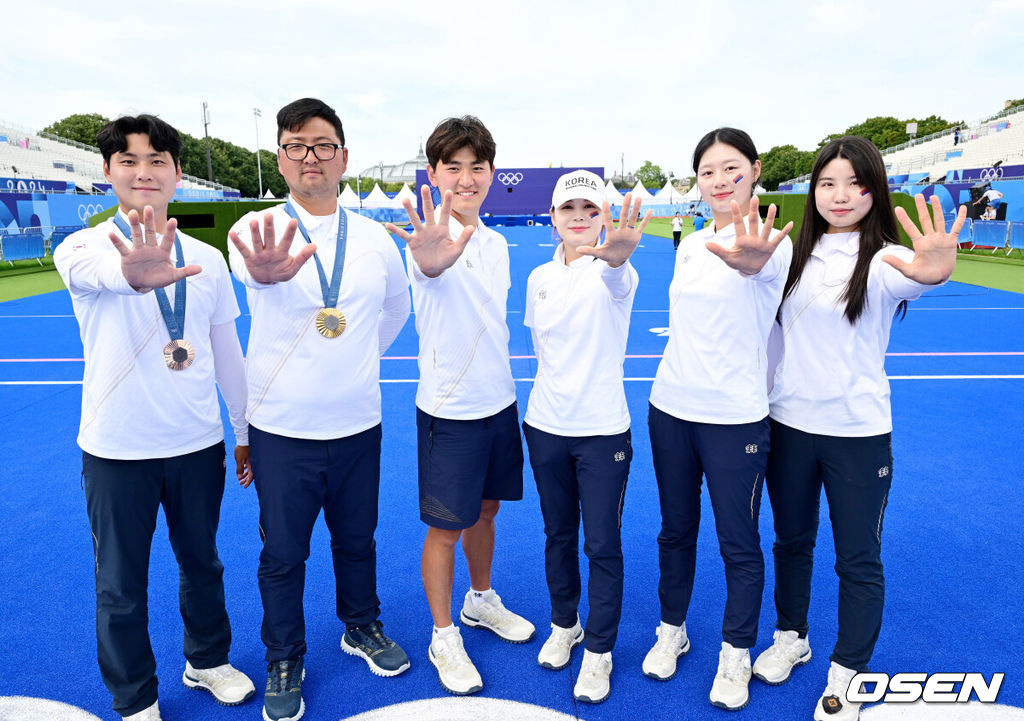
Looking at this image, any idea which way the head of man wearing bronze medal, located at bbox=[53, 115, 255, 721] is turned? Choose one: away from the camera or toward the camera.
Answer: toward the camera

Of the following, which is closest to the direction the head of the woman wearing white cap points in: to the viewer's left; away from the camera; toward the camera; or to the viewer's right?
toward the camera

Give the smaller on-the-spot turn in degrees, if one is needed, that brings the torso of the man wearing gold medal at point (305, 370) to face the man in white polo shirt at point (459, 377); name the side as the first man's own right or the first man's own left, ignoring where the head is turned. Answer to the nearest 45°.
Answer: approximately 90° to the first man's own left

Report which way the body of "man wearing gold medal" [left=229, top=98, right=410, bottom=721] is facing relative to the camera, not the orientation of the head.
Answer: toward the camera

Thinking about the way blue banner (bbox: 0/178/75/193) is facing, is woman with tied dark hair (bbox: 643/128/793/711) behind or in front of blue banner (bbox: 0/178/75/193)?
in front

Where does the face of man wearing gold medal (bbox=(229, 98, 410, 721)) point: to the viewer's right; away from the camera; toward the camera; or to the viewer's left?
toward the camera

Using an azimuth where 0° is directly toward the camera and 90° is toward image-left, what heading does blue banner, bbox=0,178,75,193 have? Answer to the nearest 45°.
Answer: approximately 315°

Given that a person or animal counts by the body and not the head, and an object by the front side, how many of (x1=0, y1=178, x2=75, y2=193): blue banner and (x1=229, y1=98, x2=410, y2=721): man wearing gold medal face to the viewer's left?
0

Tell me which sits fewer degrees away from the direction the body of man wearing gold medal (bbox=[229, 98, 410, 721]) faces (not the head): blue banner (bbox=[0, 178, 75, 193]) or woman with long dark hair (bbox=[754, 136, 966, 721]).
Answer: the woman with long dark hair

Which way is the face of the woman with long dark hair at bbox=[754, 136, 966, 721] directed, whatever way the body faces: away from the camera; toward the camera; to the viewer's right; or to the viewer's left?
toward the camera

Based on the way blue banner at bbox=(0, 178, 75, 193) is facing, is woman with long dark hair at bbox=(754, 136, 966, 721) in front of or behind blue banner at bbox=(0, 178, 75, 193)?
in front

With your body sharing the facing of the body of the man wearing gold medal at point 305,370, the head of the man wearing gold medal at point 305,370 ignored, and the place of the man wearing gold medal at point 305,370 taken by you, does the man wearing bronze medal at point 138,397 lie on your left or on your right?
on your right

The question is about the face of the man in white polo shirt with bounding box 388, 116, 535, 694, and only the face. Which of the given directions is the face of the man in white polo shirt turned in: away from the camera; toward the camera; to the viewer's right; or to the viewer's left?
toward the camera

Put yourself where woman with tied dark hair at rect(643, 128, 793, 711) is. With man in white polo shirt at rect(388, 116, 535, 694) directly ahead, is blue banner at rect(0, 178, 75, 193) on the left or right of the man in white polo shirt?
right

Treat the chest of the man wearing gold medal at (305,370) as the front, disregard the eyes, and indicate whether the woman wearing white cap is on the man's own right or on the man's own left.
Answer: on the man's own left

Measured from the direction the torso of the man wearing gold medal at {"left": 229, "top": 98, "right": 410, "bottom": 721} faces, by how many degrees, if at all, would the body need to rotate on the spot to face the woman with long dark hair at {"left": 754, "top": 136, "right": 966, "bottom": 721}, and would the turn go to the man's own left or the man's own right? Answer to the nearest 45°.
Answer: approximately 90° to the man's own left
